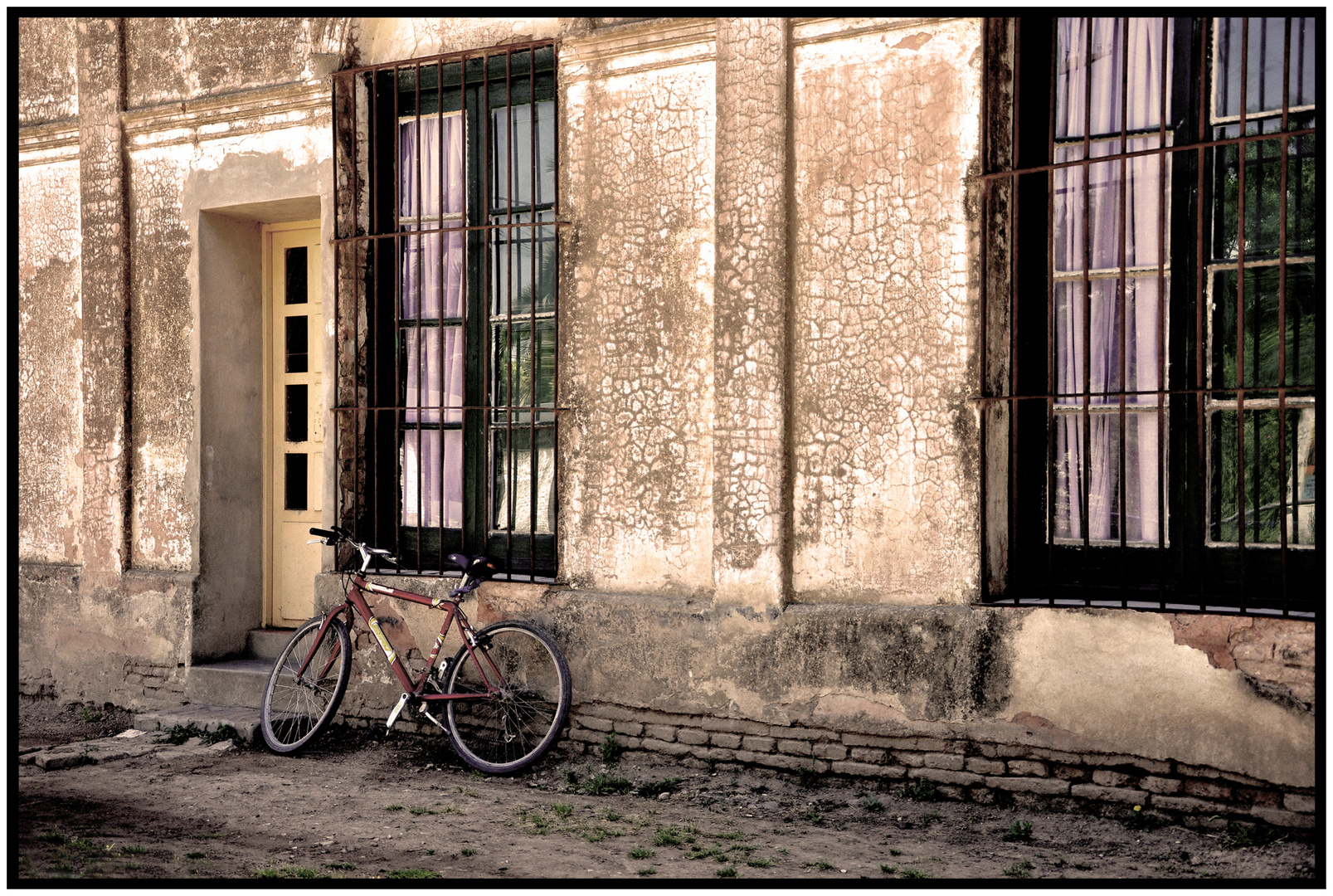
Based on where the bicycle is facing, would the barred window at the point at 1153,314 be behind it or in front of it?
behind

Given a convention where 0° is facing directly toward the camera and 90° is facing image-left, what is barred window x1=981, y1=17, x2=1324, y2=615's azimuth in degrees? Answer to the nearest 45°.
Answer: approximately 45°

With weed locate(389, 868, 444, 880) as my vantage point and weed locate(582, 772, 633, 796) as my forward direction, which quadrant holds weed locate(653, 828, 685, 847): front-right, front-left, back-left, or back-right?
front-right

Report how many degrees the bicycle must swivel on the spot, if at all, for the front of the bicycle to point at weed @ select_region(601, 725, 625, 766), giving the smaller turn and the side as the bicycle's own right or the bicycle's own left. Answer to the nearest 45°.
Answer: approximately 180°

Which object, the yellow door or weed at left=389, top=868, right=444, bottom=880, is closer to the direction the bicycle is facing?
the yellow door

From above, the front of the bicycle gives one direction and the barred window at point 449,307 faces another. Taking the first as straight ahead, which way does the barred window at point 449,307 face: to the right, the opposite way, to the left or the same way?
to the left

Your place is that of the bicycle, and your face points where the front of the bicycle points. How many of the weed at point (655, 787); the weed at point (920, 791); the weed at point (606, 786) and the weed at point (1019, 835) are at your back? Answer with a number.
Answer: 4

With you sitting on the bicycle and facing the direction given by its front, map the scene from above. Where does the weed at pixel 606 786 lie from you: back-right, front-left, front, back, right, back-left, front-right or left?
back

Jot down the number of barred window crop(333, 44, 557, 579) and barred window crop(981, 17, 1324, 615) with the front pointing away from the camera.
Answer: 0

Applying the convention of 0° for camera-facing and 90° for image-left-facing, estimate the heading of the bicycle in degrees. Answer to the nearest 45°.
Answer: approximately 135°

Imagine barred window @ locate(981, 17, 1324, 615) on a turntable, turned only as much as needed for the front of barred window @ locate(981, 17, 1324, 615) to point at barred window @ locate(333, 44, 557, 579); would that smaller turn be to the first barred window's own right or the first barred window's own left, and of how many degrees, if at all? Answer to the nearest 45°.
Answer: approximately 45° to the first barred window's own right

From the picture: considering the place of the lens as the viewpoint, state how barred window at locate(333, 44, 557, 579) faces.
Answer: facing the viewer and to the left of the viewer
